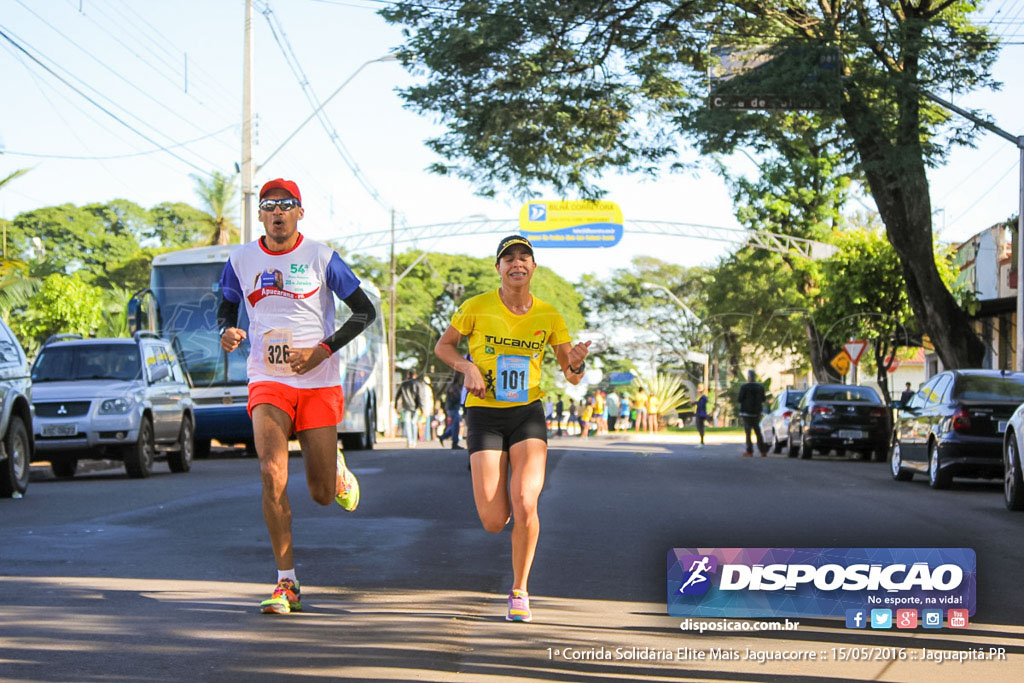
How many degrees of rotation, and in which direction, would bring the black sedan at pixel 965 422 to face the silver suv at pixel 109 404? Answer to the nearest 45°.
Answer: approximately 45° to its left

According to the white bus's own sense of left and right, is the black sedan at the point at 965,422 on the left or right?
on its left

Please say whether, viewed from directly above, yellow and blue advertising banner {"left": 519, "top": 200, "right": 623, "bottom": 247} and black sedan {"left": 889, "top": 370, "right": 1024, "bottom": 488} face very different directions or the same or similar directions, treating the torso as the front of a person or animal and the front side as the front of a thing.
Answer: very different directions

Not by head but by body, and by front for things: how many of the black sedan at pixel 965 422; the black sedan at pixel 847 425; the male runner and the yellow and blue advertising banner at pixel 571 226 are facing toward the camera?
2

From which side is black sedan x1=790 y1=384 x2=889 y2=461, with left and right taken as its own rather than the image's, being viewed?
back

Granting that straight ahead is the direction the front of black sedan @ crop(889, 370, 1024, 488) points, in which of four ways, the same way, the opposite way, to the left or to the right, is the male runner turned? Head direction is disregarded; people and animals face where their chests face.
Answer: the opposite way

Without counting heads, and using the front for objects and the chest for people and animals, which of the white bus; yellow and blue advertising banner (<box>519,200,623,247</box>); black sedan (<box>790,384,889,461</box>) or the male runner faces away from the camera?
the black sedan

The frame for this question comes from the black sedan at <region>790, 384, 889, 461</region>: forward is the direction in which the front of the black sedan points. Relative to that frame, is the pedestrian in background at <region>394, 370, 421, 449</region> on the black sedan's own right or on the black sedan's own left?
on the black sedan's own left

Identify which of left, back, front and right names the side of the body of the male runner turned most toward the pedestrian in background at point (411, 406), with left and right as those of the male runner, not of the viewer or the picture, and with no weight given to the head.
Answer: back

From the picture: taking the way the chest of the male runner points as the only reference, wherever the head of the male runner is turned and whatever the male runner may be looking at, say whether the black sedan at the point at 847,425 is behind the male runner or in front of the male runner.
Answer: behind

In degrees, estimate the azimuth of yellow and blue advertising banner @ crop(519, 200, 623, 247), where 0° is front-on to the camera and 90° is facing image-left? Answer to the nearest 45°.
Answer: approximately 0°

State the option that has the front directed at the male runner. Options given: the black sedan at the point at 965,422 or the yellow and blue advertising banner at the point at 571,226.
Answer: the yellow and blue advertising banner

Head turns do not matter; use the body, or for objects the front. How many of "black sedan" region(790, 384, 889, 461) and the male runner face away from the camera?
1

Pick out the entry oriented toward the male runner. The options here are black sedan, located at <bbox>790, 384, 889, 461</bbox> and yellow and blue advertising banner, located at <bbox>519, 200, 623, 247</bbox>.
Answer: the yellow and blue advertising banner

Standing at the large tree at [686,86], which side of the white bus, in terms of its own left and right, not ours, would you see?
left
